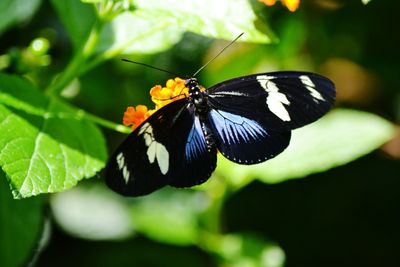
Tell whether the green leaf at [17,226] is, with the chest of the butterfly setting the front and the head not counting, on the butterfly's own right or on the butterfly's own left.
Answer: on the butterfly's own left

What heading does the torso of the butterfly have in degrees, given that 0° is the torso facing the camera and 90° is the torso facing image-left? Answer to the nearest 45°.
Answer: approximately 180°

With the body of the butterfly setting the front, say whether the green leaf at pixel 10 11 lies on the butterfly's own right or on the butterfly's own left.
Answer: on the butterfly's own left

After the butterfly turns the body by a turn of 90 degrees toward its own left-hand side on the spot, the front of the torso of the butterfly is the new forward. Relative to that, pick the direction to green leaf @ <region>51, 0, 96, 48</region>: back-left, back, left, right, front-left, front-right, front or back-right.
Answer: front-right

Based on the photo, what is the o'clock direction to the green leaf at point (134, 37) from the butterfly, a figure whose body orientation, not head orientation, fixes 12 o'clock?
The green leaf is roughly at 11 o'clock from the butterfly.
